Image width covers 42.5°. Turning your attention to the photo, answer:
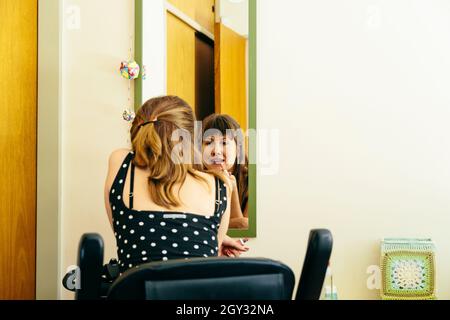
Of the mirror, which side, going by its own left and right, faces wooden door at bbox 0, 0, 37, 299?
right

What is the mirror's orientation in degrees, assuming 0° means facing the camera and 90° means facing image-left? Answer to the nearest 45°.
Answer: approximately 0°
